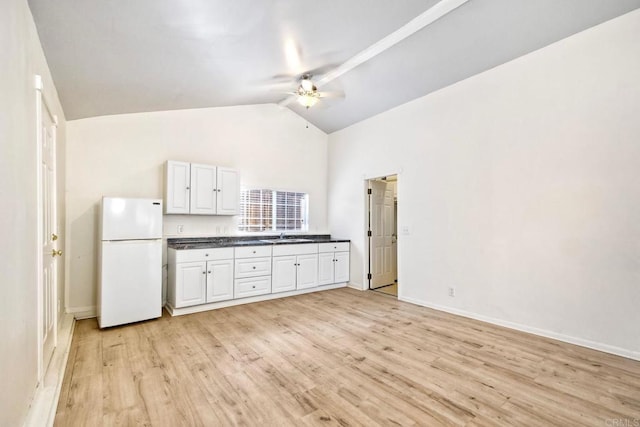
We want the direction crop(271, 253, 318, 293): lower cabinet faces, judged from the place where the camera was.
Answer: facing the viewer and to the right of the viewer

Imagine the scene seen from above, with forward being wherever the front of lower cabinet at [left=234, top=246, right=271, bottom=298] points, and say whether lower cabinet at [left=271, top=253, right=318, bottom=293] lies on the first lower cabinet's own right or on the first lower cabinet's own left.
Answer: on the first lower cabinet's own left

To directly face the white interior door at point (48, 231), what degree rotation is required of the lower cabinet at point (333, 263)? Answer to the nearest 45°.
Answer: approximately 90° to its right

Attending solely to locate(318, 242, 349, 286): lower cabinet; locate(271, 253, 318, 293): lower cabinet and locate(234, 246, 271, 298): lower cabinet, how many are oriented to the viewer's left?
0

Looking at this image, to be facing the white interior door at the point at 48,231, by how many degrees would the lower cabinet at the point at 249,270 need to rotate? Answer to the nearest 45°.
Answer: approximately 90° to its right

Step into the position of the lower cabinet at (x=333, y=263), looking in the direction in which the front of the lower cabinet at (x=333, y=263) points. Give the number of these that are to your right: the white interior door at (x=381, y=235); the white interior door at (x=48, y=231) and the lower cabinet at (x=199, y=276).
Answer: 2

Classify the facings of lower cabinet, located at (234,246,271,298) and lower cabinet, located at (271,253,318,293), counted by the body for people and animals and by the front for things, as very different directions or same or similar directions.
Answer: same or similar directions

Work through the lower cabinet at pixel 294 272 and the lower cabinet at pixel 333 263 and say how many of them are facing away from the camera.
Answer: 0

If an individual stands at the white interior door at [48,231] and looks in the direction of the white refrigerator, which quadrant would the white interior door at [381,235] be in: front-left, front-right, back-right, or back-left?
front-right

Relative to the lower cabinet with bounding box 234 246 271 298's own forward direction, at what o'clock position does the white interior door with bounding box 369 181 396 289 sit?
The white interior door is roughly at 10 o'clock from the lower cabinet.

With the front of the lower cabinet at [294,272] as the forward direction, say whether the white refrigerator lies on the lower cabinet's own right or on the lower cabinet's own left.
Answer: on the lower cabinet's own right
